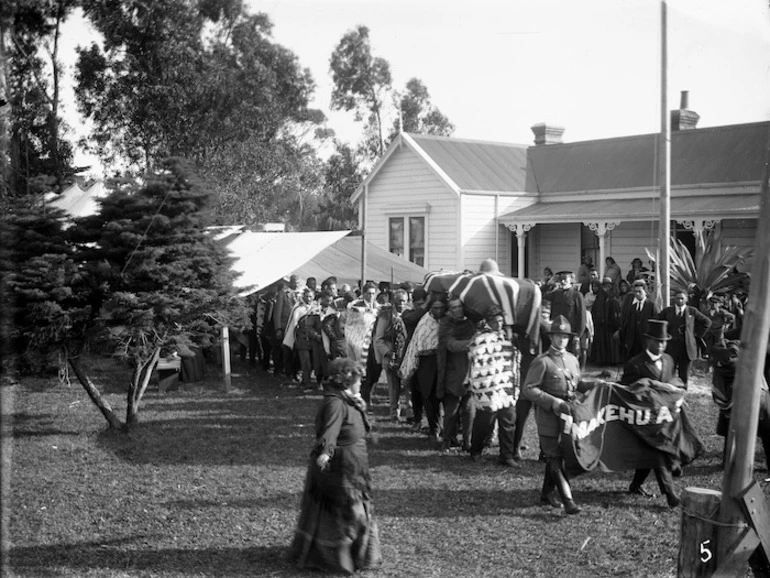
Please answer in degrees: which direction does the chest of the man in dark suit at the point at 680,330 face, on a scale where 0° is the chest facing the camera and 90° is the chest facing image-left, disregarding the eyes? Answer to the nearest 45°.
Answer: approximately 0°

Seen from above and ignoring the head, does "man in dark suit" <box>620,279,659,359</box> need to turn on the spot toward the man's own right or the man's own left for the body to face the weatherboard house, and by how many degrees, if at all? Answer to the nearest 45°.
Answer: approximately 180°

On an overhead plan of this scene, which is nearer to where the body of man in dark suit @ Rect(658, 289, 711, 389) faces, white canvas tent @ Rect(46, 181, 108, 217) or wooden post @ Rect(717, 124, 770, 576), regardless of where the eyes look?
the wooden post

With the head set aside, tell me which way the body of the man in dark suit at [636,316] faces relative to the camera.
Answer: toward the camera

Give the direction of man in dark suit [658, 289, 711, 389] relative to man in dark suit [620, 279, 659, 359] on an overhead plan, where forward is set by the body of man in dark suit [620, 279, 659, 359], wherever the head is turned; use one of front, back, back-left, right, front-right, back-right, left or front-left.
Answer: front-left

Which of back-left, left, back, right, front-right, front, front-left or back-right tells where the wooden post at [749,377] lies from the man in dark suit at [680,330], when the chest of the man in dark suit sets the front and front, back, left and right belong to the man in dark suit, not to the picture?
front

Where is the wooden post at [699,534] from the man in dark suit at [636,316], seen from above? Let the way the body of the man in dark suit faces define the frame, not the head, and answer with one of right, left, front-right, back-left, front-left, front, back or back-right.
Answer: front

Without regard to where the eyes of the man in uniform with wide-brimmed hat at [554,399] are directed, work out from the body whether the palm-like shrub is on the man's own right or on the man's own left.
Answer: on the man's own left

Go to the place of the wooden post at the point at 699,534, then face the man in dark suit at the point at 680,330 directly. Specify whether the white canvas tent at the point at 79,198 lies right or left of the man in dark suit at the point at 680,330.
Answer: left

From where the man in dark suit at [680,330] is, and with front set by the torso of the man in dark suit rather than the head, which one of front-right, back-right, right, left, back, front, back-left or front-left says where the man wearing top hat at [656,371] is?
front

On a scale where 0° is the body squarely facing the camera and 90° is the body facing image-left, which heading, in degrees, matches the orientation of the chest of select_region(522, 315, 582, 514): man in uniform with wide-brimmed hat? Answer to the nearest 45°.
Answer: approximately 315°

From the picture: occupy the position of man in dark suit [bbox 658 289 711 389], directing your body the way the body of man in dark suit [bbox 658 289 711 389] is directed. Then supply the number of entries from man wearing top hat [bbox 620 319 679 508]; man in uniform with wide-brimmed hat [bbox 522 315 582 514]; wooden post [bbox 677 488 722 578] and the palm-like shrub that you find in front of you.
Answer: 3

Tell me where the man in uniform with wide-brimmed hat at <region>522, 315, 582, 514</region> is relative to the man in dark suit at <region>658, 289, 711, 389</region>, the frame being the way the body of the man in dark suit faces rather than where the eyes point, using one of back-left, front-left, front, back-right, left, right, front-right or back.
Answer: front

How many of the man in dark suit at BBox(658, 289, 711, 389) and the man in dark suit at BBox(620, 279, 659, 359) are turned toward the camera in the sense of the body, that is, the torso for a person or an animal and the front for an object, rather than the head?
2

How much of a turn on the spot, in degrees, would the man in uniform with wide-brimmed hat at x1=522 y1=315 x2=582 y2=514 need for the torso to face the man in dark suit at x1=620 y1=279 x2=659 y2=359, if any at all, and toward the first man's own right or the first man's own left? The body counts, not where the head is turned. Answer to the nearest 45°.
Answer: approximately 135° to the first man's own left
